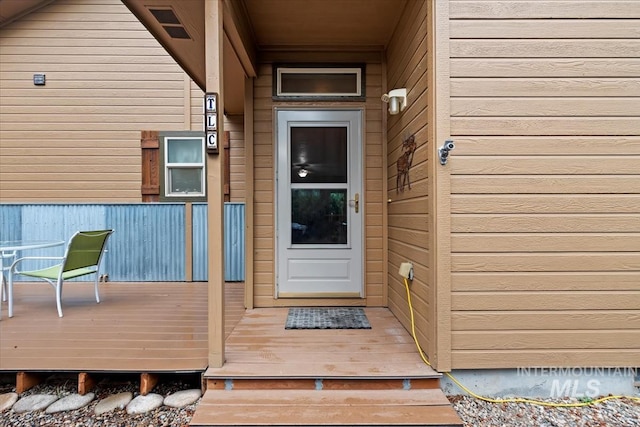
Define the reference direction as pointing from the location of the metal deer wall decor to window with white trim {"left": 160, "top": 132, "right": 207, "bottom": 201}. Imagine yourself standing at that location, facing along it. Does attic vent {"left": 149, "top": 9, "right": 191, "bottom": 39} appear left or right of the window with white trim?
left

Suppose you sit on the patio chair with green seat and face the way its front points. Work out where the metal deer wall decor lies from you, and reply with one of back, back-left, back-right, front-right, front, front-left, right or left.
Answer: back

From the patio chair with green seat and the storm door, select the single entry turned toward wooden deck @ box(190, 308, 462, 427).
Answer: the storm door

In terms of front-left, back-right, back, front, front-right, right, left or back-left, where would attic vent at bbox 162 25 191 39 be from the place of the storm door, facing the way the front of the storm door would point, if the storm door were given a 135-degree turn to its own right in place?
left

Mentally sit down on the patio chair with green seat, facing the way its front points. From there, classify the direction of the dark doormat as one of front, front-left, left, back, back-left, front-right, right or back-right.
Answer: back

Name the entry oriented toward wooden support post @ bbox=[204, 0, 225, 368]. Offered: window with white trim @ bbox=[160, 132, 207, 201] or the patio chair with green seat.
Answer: the window with white trim

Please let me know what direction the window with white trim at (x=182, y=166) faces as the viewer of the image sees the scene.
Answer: facing the viewer

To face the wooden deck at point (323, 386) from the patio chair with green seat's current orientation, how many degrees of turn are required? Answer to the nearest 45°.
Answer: approximately 180°

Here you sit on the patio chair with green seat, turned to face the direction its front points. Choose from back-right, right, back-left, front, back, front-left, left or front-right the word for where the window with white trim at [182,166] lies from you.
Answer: right

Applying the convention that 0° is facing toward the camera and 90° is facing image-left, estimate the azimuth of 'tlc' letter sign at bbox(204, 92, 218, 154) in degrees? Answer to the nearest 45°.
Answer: approximately 0°

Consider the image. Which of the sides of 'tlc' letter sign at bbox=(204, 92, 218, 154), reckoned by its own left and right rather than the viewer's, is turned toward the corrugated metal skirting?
back

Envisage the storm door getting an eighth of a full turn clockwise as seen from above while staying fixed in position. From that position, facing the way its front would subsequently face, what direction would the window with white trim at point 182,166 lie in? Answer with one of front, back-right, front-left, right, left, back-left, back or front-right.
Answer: right

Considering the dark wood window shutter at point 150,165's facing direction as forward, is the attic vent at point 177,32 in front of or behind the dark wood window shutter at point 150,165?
in front
